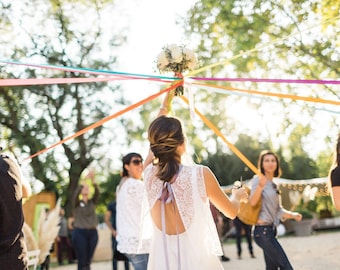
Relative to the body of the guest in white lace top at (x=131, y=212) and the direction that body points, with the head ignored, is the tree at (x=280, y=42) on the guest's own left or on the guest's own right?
on the guest's own left

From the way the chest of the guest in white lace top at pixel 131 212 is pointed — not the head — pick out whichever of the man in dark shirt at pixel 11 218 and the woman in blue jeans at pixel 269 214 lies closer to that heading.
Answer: the woman in blue jeans

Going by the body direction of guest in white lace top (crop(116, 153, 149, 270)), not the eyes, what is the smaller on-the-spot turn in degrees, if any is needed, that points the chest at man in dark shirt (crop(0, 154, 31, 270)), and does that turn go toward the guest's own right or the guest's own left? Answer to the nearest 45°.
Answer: approximately 90° to the guest's own right

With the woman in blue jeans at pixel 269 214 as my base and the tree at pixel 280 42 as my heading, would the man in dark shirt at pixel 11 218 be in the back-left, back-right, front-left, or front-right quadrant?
back-left

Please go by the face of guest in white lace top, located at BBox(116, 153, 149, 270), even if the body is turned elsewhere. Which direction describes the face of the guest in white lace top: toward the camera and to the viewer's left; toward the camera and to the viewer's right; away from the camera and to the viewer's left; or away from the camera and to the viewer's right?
toward the camera and to the viewer's right
